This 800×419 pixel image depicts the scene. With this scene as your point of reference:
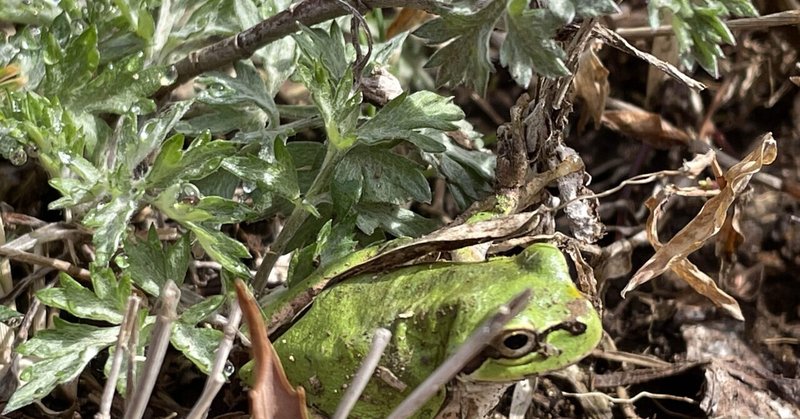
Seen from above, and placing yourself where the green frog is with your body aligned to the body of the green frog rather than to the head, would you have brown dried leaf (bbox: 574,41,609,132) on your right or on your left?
on your left

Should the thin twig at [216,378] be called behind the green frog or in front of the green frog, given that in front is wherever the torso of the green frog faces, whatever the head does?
behind

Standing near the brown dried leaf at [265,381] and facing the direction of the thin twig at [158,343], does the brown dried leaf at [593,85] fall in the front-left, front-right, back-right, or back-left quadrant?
back-right

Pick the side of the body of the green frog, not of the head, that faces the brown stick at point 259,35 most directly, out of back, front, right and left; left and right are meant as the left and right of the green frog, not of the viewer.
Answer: left

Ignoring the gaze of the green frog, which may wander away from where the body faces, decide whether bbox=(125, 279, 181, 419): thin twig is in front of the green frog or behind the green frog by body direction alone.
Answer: behind

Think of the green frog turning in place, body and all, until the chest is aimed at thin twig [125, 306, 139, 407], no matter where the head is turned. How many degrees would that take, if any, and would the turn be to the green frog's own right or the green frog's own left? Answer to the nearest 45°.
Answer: approximately 180°

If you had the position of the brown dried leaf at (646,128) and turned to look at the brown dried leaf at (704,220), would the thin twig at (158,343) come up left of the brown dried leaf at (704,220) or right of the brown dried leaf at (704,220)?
right

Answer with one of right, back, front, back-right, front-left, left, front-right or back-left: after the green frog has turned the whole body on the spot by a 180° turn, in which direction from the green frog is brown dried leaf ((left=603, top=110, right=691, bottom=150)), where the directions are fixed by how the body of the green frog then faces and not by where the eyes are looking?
back-right

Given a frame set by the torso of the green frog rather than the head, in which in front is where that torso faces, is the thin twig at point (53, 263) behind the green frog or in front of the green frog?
behind

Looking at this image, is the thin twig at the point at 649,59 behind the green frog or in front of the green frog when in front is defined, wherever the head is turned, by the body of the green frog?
in front

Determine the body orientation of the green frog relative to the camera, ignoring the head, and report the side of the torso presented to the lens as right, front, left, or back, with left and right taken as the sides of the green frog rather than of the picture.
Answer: right

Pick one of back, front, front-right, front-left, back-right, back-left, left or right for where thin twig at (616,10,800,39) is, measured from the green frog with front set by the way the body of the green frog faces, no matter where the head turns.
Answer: front-left
